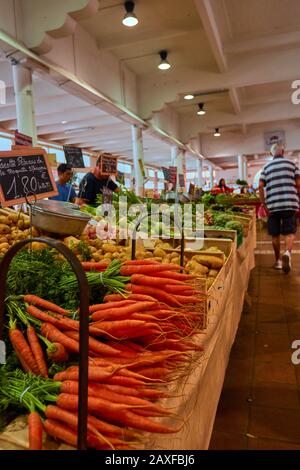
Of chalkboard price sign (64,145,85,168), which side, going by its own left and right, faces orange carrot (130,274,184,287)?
front

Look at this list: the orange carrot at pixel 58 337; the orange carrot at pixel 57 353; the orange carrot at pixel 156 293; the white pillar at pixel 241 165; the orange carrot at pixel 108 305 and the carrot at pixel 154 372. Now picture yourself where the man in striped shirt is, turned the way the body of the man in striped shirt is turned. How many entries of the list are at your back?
5

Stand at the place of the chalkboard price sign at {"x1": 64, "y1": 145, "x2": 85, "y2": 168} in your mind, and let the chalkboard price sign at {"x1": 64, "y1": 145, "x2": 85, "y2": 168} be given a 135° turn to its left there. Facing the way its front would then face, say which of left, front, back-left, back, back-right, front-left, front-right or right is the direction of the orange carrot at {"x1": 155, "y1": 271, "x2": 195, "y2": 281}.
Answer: back-right

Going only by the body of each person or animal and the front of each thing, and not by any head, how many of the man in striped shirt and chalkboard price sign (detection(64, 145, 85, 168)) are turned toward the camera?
1

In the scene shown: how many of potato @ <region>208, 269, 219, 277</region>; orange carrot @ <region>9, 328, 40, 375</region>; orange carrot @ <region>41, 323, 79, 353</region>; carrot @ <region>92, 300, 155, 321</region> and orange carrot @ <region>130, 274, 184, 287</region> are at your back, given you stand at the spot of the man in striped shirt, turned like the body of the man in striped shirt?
5

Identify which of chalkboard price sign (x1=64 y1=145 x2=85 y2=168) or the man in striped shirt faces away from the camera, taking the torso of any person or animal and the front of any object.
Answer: the man in striped shirt

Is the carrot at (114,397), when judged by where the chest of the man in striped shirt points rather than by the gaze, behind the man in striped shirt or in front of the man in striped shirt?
behind

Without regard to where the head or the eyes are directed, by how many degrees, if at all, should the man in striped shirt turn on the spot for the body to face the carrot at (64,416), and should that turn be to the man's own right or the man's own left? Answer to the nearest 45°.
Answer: approximately 180°

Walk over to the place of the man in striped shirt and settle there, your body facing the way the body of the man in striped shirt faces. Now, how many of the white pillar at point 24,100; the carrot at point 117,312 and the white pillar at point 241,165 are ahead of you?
1

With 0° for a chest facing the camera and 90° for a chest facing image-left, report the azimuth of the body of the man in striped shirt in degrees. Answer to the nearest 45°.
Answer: approximately 180°

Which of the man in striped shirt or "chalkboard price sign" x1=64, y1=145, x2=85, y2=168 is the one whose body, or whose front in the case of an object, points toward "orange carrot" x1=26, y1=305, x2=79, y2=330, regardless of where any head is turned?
the chalkboard price sign

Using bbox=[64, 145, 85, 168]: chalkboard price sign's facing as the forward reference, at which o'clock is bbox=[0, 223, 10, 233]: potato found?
The potato is roughly at 1 o'clock from the chalkboard price sign.

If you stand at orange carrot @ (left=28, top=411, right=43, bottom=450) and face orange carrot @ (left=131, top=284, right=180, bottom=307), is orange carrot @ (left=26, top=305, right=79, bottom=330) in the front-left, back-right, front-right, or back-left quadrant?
front-left

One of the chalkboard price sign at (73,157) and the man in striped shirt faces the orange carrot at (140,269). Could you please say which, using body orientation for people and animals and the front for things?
the chalkboard price sign

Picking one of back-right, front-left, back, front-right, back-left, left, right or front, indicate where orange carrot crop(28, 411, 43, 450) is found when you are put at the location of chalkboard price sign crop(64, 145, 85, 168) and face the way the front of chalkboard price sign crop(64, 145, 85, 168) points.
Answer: front

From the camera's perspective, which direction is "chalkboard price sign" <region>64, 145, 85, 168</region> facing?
toward the camera

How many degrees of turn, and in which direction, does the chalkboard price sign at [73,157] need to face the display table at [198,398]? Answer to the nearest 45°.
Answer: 0° — it already faces it
